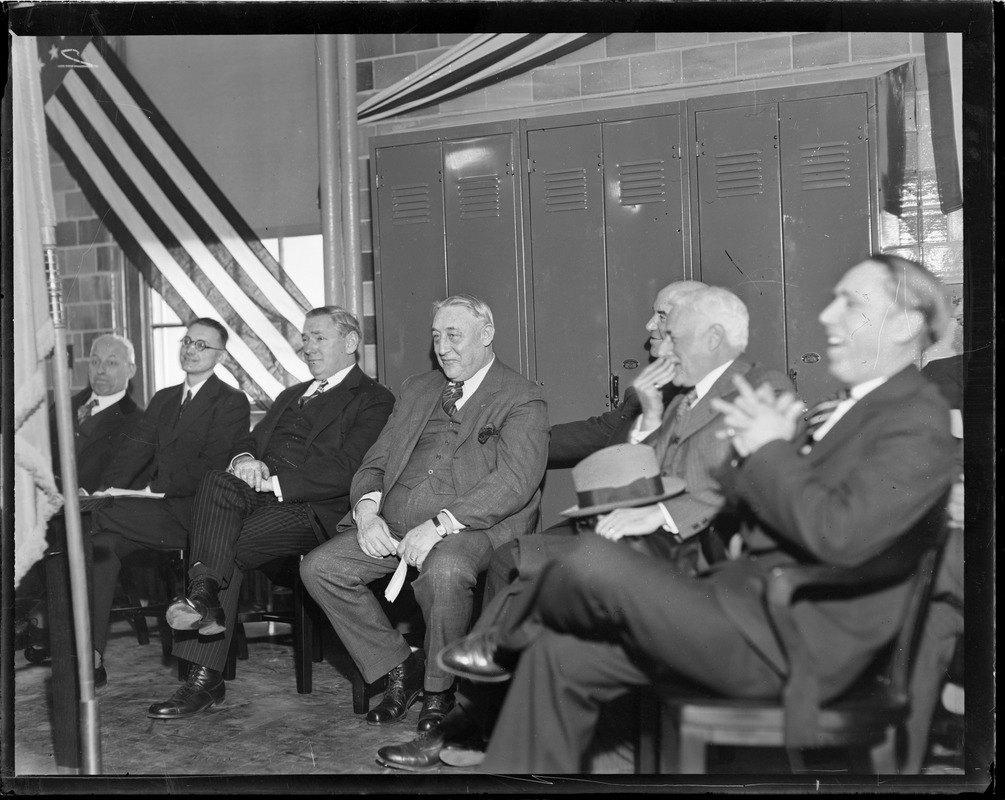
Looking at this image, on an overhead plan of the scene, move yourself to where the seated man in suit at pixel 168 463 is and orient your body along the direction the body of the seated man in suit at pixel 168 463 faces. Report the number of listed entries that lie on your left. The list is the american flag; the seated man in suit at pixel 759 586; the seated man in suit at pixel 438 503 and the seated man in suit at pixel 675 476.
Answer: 3

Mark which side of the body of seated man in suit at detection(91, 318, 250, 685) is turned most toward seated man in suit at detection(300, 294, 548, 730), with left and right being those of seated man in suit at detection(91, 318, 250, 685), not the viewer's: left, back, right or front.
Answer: left

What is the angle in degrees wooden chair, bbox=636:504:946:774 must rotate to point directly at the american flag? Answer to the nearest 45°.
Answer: approximately 45° to its right

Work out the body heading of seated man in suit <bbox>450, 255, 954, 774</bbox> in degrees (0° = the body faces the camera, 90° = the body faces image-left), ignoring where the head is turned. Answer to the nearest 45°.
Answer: approximately 90°

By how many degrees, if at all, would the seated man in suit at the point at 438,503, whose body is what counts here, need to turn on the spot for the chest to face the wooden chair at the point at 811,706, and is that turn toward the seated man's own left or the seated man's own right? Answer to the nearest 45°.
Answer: approximately 90° to the seated man's own left

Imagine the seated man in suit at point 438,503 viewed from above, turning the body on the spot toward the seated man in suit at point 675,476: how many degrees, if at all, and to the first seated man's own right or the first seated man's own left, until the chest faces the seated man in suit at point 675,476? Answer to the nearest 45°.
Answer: approximately 90° to the first seated man's own left

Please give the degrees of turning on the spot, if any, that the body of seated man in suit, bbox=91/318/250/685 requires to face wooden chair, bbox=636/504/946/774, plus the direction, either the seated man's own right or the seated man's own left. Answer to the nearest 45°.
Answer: approximately 90° to the seated man's own left

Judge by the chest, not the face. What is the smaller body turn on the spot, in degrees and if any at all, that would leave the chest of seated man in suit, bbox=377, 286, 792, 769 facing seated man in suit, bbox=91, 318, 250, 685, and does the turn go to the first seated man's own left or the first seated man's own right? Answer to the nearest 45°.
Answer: approximately 45° to the first seated man's own right

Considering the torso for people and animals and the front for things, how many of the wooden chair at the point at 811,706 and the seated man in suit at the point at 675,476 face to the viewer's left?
2

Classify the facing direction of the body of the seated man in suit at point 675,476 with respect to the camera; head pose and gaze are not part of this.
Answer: to the viewer's left

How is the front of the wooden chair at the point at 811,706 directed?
to the viewer's left
